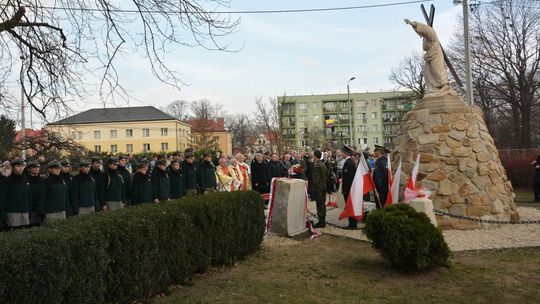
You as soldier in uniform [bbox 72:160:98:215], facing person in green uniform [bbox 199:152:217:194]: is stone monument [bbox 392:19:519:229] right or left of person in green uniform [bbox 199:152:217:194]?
right

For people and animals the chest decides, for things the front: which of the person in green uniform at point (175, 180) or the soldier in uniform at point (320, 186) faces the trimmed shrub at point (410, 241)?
the person in green uniform

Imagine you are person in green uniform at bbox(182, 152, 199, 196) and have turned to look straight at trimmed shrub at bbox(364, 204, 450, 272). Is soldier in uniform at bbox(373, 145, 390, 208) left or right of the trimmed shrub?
left

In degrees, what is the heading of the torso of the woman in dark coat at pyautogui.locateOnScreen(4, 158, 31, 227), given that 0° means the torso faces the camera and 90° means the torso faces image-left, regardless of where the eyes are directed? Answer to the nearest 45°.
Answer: approximately 315°

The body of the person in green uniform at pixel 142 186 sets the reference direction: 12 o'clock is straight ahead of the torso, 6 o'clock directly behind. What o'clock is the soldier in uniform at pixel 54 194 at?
The soldier in uniform is roughly at 4 o'clock from the person in green uniform.

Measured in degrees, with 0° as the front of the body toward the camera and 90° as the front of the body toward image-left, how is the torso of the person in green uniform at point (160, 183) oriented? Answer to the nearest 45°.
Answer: approximately 315°

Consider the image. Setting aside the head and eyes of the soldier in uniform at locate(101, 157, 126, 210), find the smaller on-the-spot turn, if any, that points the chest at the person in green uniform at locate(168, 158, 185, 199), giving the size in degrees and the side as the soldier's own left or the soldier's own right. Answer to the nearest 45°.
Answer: approximately 45° to the soldier's own left

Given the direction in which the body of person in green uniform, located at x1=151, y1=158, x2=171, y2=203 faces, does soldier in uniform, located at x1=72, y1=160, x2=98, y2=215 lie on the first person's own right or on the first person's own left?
on the first person's own right
